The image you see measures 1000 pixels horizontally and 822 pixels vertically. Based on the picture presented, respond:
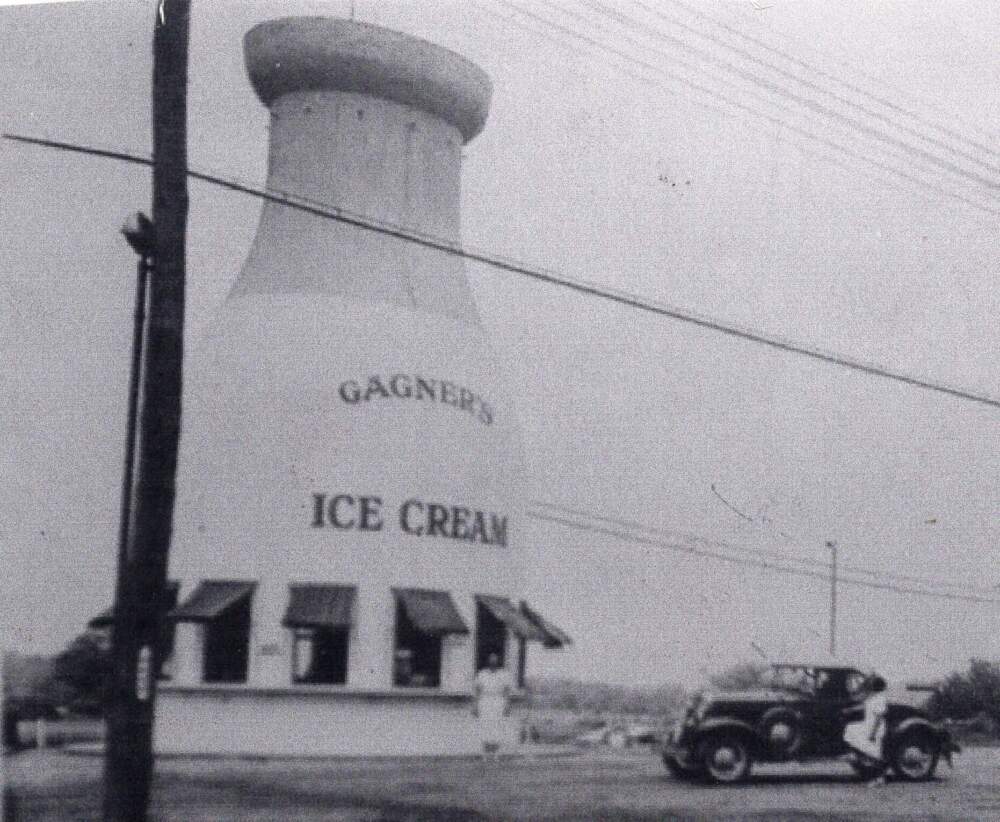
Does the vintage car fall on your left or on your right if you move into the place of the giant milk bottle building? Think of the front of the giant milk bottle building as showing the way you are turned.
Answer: on your left

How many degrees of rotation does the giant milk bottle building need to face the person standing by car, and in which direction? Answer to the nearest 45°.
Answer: approximately 45° to its left
